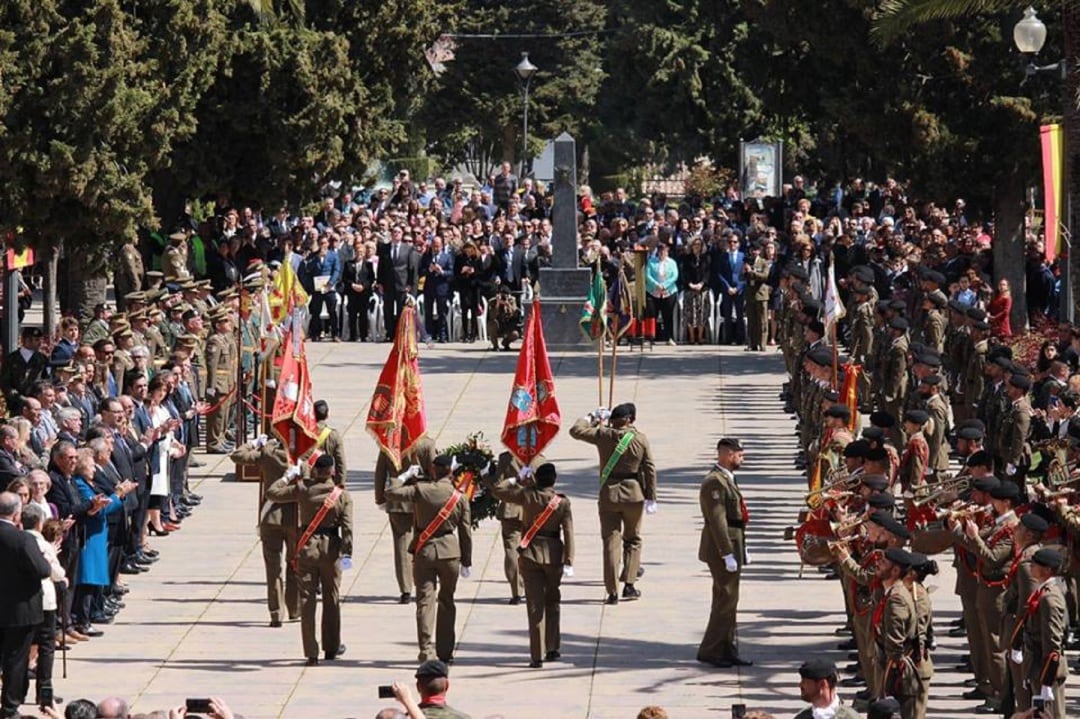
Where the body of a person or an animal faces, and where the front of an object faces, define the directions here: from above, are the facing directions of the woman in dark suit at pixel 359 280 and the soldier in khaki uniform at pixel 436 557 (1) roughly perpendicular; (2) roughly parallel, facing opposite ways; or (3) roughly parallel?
roughly parallel, facing opposite ways

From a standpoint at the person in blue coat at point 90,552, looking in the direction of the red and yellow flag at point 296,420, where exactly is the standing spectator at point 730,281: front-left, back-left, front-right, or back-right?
front-left

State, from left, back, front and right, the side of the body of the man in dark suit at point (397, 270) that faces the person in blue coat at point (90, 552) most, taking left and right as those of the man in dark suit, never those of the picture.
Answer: front

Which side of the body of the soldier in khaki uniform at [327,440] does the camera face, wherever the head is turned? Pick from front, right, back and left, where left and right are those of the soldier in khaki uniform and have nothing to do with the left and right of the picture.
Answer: back

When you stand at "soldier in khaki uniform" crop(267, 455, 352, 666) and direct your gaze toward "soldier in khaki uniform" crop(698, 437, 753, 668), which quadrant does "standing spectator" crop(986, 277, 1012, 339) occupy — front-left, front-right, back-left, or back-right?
front-left

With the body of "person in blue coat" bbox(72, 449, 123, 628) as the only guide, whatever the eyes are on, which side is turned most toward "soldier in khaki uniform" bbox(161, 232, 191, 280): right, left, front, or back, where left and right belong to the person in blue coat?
left

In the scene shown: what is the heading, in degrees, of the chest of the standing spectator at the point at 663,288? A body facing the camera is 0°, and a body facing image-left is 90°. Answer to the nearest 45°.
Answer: approximately 0°

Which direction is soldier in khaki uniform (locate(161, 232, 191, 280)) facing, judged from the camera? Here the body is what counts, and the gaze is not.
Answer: to the viewer's right

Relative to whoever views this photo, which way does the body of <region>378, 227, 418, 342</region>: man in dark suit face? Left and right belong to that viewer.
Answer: facing the viewer

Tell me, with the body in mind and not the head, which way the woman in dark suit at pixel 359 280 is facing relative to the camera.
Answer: toward the camera

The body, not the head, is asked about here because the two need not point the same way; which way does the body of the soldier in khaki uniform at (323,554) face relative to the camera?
away from the camera

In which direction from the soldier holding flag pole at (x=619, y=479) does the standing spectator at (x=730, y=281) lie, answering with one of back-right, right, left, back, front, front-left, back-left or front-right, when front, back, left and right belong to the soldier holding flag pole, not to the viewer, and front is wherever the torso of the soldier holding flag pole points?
front

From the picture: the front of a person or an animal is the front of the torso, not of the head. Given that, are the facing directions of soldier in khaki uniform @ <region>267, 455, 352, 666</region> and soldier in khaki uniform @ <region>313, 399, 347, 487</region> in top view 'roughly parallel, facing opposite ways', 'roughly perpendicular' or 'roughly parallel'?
roughly parallel
